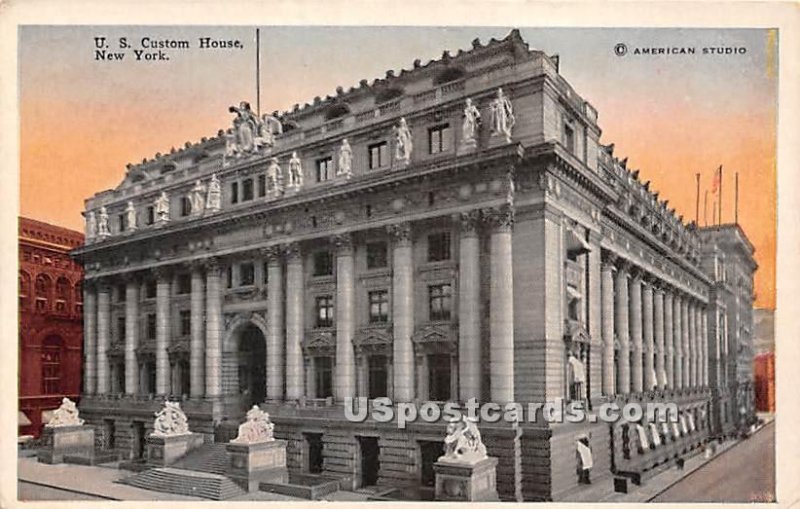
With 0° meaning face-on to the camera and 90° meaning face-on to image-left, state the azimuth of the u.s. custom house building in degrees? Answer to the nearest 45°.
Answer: approximately 45°
